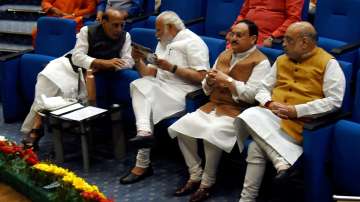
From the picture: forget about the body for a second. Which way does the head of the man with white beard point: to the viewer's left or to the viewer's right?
to the viewer's left

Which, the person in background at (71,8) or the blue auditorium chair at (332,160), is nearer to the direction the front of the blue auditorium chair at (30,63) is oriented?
the blue auditorium chair

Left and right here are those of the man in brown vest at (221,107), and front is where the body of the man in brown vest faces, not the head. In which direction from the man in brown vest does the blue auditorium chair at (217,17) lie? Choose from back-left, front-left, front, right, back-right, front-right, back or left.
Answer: back-right

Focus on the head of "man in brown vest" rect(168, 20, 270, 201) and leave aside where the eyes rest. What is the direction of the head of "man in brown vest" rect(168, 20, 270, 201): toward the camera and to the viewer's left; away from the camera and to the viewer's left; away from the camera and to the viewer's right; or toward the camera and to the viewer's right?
toward the camera and to the viewer's left

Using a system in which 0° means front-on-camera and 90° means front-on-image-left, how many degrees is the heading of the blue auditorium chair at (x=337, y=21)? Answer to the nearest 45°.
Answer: approximately 45°

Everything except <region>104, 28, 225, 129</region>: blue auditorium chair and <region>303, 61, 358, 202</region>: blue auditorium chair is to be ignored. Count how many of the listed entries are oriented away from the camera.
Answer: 0

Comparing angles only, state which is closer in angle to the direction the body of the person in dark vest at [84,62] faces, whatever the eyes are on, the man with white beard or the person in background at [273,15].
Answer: the man with white beard

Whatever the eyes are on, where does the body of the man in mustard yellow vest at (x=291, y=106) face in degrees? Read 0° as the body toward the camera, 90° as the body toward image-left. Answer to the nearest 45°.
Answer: approximately 45°

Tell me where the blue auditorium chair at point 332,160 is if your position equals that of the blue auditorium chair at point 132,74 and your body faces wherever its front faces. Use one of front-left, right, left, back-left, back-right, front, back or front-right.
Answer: left
